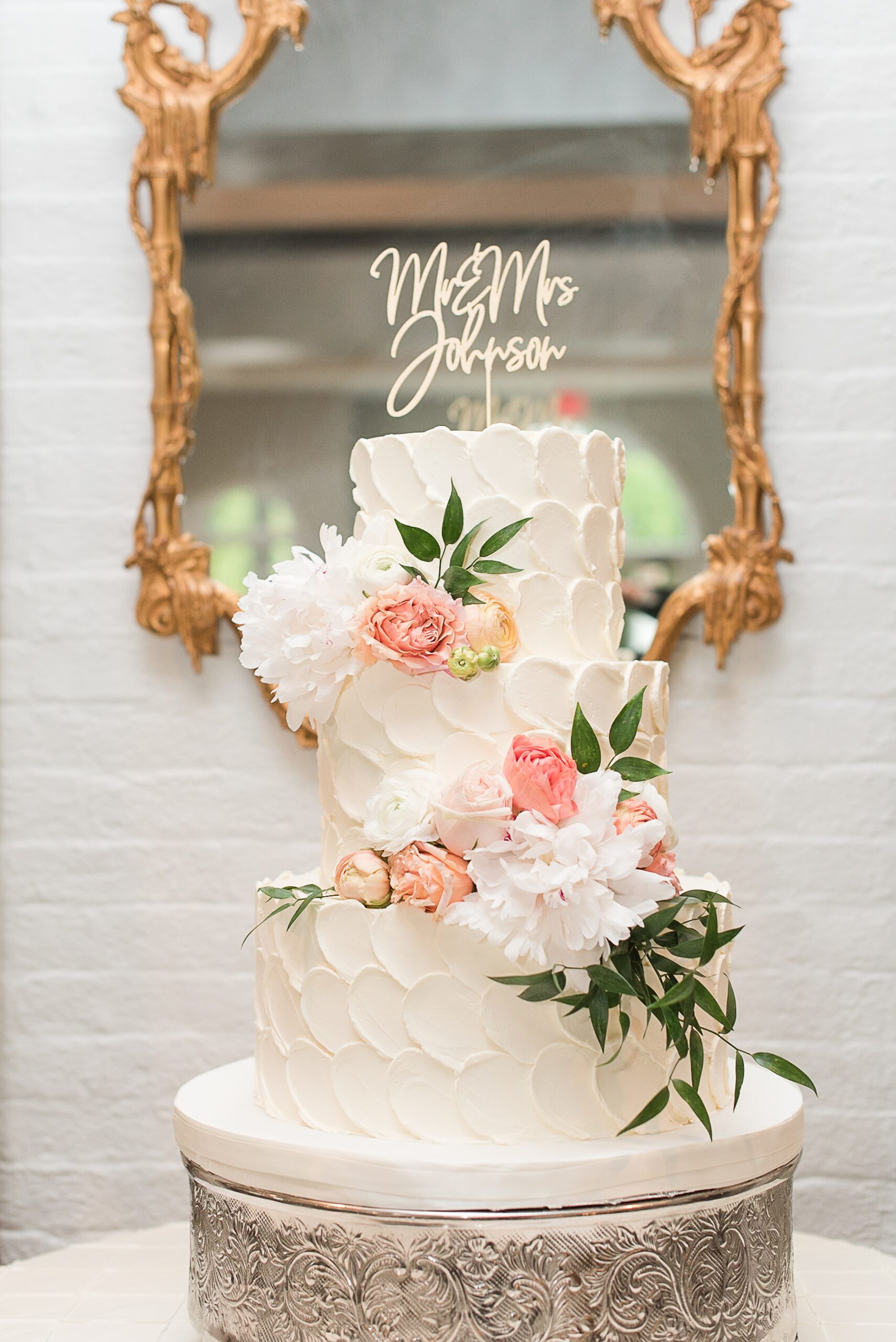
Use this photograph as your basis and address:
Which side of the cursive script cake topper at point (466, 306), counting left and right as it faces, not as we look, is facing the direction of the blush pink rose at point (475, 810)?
front

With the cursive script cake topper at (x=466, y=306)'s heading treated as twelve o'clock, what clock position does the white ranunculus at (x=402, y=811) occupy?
The white ranunculus is roughly at 12 o'clock from the cursive script cake topper.

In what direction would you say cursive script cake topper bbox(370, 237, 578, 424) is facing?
toward the camera

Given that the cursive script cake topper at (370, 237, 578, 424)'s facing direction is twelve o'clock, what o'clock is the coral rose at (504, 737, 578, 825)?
The coral rose is roughly at 12 o'clock from the cursive script cake topper.

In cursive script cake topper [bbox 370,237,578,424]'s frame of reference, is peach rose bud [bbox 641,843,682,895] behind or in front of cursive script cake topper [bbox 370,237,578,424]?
in front

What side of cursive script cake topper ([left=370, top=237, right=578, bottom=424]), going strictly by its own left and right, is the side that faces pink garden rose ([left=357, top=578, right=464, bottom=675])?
front

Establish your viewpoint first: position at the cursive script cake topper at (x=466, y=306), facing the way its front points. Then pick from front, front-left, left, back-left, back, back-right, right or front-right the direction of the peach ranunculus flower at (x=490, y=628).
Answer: front
